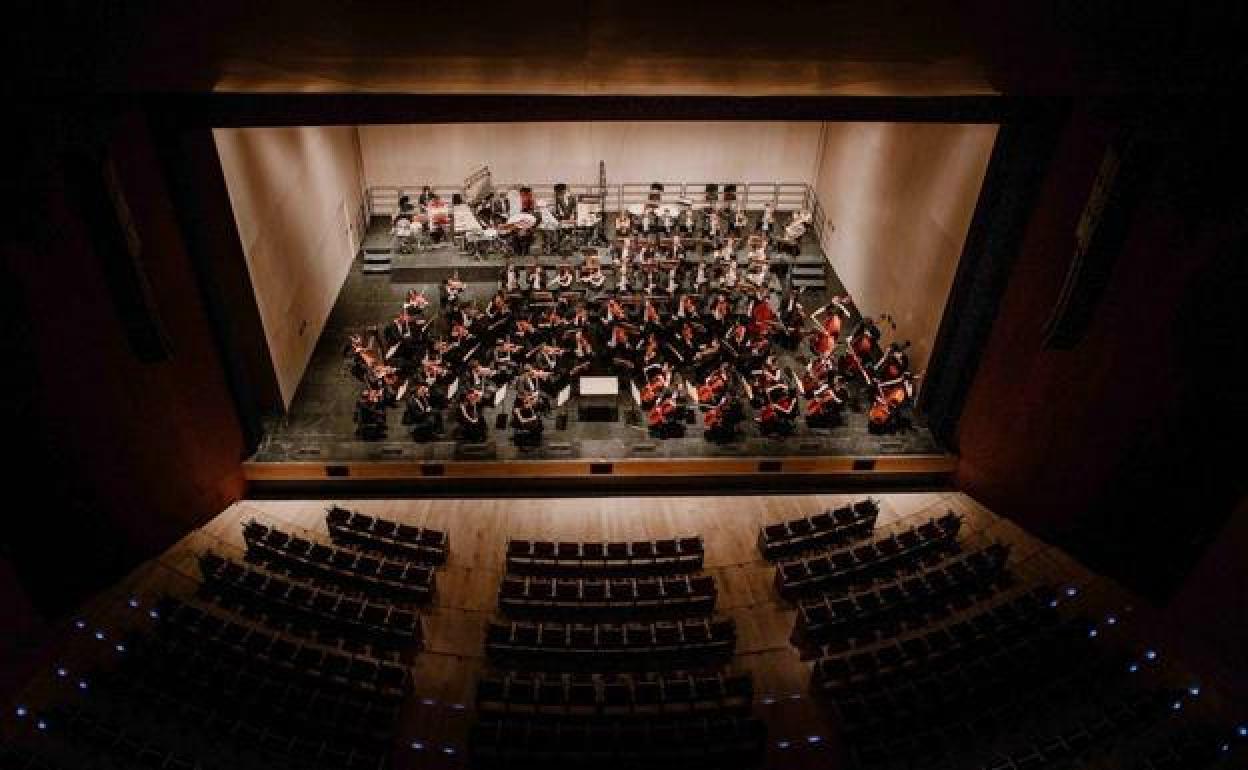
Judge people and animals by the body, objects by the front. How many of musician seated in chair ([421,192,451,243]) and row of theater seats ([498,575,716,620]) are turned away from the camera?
1

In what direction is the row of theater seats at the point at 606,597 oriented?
away from the camera

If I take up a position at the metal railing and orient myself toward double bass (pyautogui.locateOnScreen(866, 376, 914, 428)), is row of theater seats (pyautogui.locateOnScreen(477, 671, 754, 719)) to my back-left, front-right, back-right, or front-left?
front-right

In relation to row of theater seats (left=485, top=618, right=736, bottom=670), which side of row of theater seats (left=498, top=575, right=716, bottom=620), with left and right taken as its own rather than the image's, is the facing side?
back

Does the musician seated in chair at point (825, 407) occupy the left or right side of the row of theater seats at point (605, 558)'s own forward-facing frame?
on its right

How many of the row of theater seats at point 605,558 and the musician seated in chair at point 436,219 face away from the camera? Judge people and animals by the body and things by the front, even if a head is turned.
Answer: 1

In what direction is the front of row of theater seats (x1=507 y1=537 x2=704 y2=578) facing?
away from the camera

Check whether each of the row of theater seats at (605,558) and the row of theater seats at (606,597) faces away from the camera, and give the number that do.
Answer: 2

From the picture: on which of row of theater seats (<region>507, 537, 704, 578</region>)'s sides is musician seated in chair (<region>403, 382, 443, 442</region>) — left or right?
on its left

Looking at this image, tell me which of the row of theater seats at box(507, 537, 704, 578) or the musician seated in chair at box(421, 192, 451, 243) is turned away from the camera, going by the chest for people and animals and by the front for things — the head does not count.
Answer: the row of theater seats

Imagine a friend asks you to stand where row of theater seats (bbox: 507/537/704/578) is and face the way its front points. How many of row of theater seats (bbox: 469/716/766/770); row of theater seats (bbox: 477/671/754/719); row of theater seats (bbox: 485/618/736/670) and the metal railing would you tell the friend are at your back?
3

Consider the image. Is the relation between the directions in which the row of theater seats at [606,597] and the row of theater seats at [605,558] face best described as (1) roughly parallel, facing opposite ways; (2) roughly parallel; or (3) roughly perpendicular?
roughly parallel

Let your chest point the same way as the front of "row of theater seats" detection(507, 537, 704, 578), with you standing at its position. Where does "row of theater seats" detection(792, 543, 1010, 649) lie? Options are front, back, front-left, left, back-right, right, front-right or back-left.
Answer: right

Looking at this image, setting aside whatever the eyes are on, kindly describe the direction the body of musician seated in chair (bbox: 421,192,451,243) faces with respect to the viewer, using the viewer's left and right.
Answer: facing the viewer and to the right of the viewer

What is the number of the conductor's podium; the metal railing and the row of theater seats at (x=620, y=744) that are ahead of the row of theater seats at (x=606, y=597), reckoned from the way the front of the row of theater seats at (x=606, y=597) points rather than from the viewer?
2

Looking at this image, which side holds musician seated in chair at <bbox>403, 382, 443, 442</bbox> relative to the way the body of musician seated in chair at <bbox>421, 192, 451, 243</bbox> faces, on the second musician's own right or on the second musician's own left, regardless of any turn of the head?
on the second musician's own right

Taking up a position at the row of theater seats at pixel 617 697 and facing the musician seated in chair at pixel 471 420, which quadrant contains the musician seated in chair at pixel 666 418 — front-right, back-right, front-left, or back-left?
front-right

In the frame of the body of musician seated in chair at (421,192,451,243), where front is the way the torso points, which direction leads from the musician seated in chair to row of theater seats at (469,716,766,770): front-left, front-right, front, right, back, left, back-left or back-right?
front-right

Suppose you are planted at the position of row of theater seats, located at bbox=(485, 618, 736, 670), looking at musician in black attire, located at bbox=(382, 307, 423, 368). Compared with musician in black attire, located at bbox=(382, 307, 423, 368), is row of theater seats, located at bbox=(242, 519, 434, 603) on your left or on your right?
left

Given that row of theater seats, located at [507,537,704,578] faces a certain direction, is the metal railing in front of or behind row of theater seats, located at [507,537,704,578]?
in front

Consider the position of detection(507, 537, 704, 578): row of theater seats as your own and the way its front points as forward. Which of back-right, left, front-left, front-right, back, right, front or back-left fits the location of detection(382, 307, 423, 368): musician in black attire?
front-left
